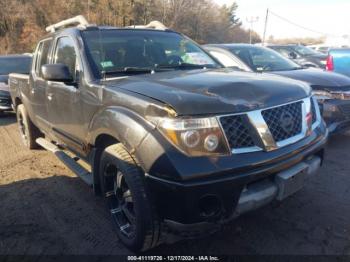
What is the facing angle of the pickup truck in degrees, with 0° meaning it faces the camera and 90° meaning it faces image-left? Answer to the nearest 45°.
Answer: approximately 315°

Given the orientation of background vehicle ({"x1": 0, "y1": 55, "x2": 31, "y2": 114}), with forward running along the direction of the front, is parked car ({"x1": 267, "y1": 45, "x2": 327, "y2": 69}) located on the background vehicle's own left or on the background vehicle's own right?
on the background vehicle's own left

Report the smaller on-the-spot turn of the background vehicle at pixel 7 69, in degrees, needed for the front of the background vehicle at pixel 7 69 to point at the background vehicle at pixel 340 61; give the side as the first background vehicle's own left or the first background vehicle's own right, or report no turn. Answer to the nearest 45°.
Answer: approximately 45° to the first background vehicle's own left

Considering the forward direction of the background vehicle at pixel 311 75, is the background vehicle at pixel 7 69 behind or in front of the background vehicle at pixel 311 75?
behind

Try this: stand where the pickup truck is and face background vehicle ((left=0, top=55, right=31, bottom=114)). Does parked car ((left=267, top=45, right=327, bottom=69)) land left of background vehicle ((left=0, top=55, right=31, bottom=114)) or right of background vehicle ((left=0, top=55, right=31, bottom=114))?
right

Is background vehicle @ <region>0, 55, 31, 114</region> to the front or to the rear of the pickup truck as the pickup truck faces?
to the rear

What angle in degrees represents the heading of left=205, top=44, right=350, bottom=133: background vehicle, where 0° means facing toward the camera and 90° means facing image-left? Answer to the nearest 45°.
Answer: approximately 315°
